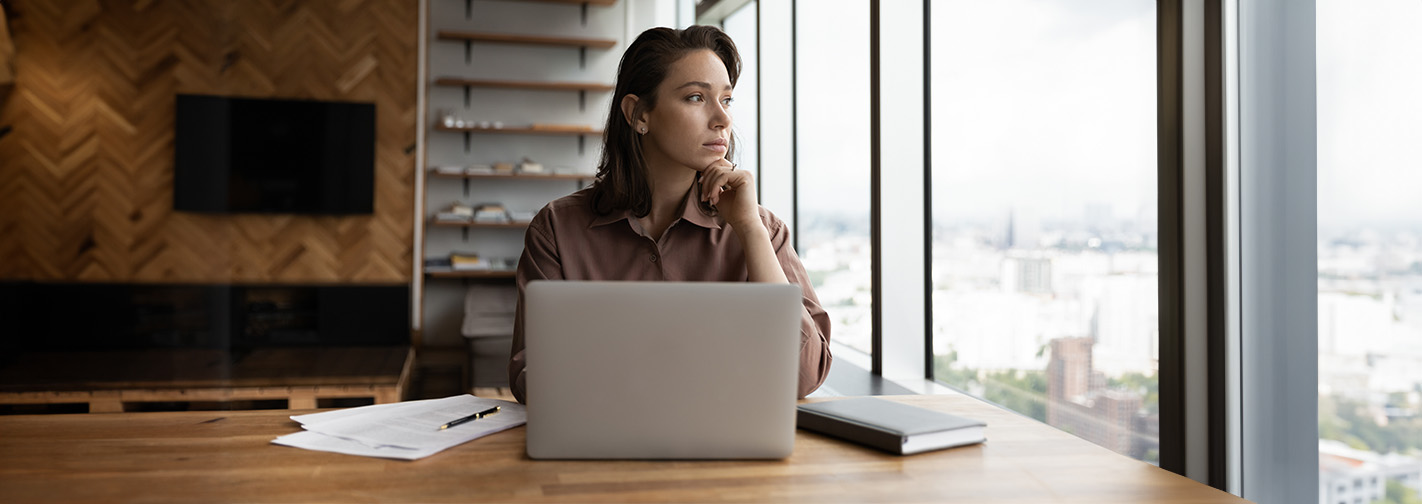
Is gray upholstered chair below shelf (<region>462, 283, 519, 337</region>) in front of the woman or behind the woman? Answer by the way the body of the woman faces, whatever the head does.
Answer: behind

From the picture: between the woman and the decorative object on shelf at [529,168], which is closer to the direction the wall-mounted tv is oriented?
the woman

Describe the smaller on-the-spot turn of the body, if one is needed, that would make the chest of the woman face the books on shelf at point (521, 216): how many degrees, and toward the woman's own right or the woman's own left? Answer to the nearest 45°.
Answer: approximately 180°

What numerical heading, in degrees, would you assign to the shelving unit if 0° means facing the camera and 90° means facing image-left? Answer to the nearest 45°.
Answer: approximately 0°

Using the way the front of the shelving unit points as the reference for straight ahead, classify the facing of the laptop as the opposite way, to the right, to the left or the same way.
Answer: the opposite way

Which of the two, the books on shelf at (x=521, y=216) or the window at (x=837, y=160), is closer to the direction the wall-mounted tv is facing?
the window

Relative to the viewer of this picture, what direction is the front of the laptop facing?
facing away from the viewer

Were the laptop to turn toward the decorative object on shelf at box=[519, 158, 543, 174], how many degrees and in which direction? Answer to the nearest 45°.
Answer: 0° — it already faces it

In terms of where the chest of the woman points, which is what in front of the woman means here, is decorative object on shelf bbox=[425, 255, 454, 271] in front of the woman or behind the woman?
behind
